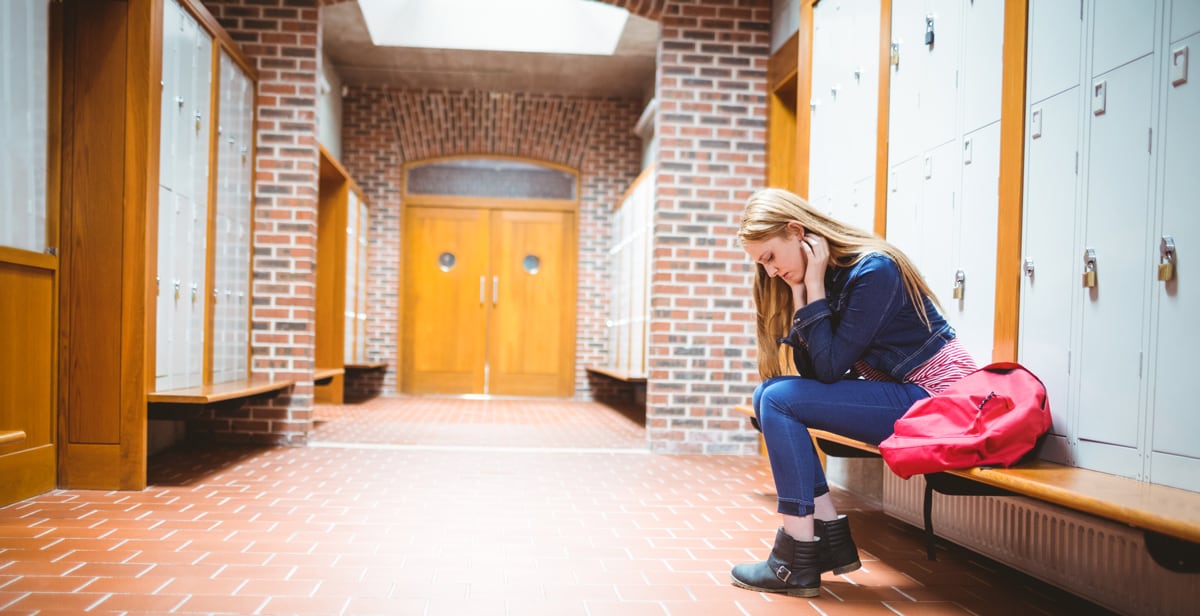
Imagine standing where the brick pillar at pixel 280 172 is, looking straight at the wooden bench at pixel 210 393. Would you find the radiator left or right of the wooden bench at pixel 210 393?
left

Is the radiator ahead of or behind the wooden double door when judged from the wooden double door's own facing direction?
ahead

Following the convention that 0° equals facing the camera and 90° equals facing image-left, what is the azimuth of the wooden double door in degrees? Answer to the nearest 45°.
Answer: approximately 0°

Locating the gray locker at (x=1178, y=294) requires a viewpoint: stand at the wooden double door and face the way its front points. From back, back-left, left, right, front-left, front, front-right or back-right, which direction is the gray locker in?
front

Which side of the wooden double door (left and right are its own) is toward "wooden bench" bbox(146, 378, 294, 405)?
front

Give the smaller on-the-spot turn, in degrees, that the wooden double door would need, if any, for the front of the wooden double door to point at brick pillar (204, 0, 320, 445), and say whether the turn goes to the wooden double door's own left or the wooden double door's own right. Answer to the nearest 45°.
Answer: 0° — it already faces it

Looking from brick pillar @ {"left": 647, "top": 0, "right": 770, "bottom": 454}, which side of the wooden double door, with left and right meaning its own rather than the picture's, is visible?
front
